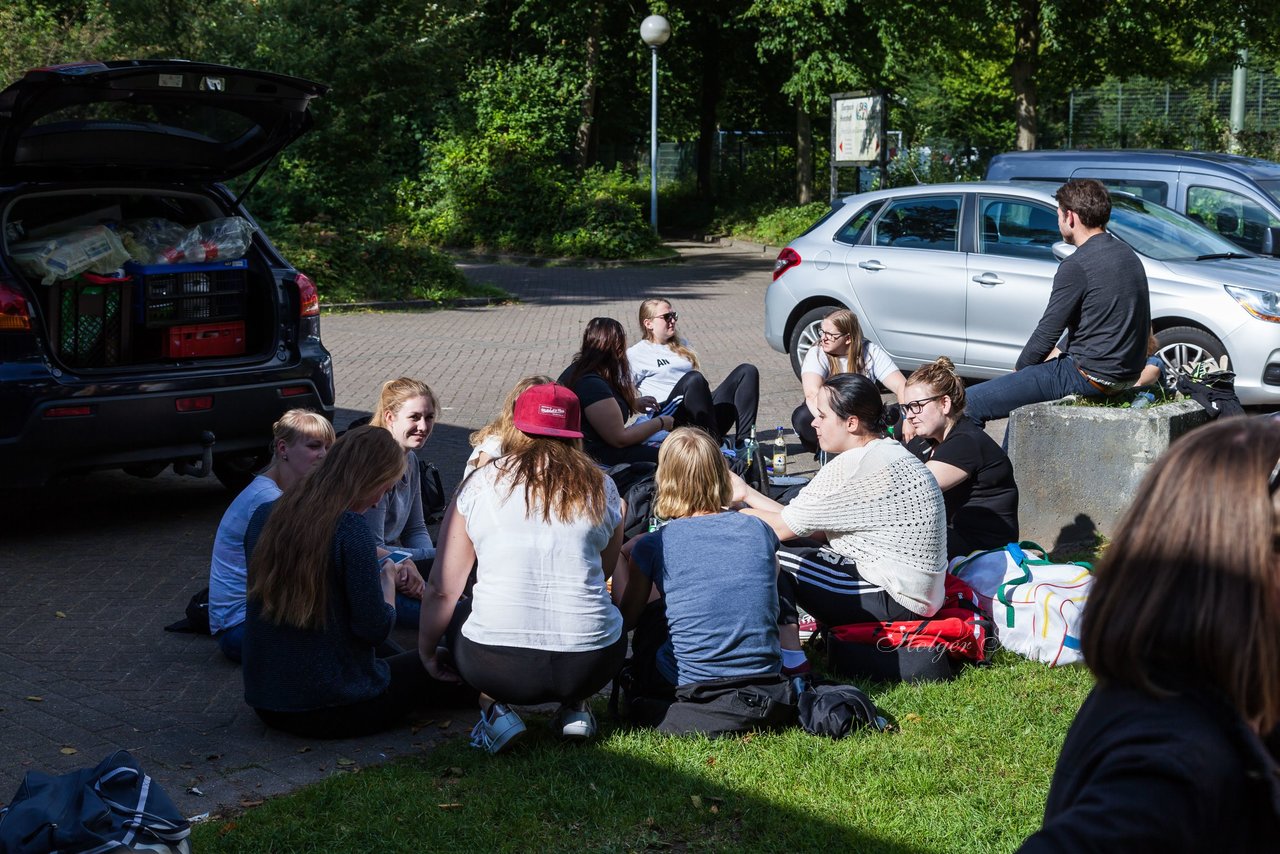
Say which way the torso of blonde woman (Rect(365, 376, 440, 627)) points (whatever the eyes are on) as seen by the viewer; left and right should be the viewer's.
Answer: facing the viewer and to the right of the viewer

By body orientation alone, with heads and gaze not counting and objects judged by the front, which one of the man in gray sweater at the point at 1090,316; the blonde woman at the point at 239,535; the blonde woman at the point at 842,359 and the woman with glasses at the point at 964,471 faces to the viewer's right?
the blonde woman at the point at 239,535

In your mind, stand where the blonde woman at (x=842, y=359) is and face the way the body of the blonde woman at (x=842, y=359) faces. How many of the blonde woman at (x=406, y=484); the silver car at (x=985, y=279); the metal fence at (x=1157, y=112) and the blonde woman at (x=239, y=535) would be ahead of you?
2

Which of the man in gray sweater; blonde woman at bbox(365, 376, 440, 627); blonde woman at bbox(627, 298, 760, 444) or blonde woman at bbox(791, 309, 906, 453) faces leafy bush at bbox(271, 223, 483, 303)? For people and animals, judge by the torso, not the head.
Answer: the man in gray sweater

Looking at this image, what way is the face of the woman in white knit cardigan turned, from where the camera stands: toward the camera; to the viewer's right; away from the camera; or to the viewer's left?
to the viewer's left

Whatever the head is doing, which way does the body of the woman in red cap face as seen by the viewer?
away from the camera

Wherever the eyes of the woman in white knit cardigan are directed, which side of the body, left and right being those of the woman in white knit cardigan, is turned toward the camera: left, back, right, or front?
left

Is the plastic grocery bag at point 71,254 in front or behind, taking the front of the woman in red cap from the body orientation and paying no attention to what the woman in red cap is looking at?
in front

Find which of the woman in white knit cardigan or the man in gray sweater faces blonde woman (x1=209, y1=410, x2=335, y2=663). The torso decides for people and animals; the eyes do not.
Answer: the woman in white knit cardigan

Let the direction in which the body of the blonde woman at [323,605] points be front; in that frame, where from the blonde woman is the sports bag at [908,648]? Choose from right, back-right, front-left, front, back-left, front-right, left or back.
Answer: front-right
